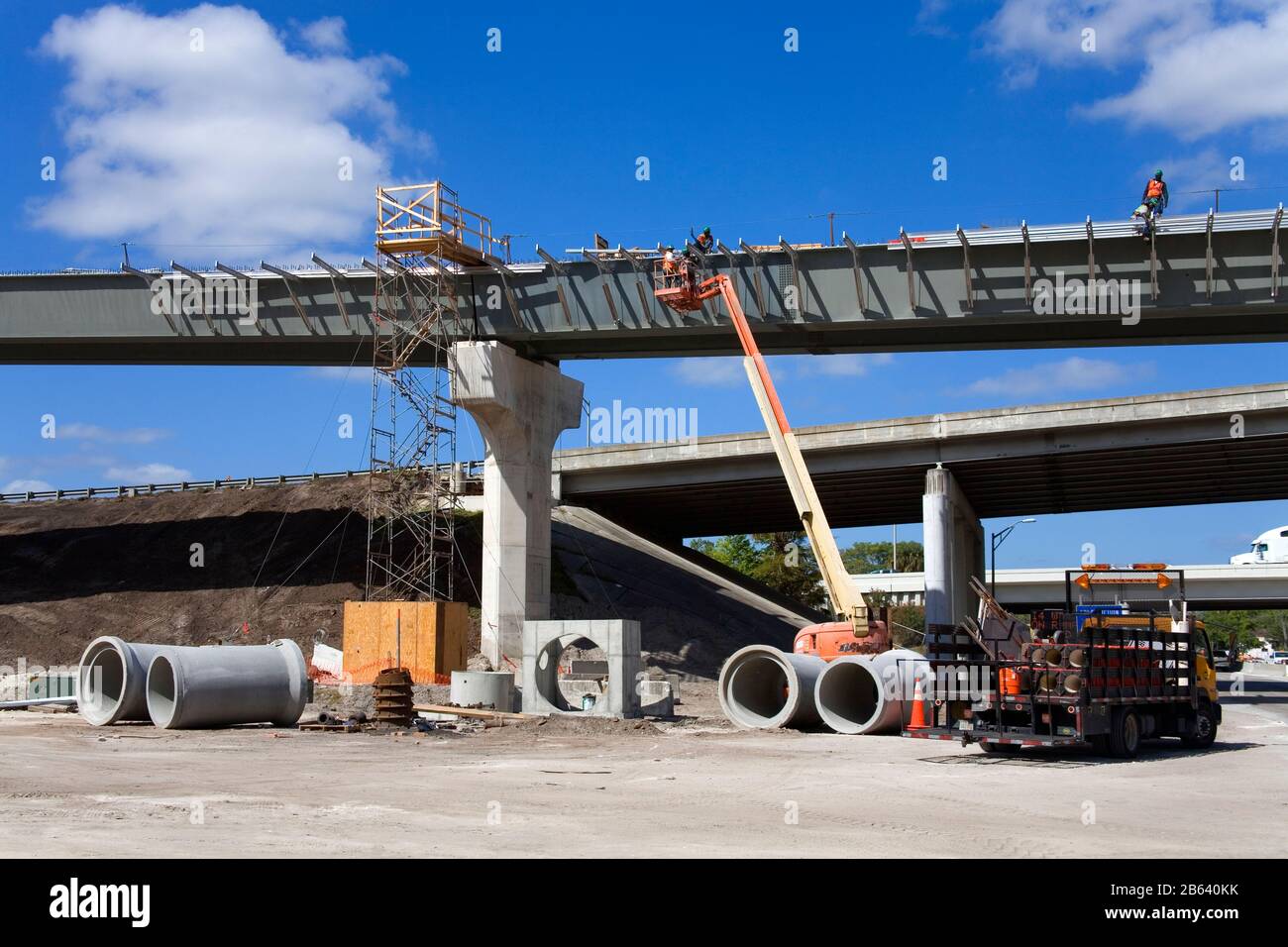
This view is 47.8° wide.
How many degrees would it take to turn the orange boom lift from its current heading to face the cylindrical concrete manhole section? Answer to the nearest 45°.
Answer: approximately 45° to its left

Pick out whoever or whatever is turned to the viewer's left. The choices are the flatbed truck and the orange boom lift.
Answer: the orange boom lift

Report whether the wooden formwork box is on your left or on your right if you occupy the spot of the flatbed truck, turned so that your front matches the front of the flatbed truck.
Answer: on your left

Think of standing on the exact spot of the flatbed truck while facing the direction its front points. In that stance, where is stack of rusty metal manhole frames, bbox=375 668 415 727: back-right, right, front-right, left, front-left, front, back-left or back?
back-left

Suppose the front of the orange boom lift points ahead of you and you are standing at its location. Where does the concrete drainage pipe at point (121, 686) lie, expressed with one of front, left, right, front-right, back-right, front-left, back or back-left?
front-left

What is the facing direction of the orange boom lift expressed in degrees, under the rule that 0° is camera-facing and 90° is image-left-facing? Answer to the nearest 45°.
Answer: approximately 90°

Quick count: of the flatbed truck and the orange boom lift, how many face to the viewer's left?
1

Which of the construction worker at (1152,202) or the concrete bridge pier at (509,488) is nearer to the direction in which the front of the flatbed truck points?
the construction worker

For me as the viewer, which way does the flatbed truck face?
facing away from the viewer and to the right of the viewer

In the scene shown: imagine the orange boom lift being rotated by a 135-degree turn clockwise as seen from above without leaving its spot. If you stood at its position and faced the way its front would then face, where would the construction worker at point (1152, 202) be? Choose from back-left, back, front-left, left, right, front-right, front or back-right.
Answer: front-right

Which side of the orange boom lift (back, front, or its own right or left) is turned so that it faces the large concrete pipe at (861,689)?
left
